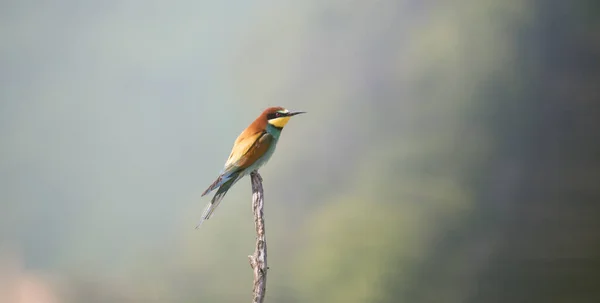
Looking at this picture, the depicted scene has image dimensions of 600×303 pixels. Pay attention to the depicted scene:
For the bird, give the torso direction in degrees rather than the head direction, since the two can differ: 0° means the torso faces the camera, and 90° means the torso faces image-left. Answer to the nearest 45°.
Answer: approximately 270°
